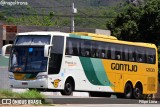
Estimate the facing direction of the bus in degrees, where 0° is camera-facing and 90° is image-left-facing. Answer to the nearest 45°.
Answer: approximately 45°
